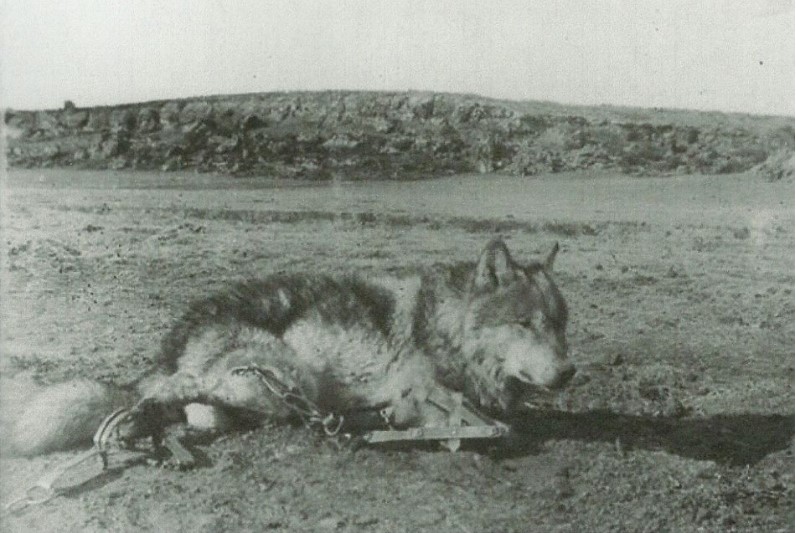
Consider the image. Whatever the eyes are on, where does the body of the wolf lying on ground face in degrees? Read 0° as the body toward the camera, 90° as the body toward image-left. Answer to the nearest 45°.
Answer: approximately 270°
